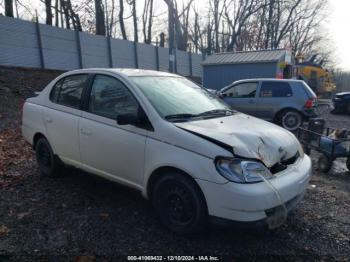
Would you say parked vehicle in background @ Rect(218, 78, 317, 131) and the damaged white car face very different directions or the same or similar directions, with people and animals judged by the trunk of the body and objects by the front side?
very different directions

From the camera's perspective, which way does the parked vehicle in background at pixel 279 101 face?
to the viewer's left

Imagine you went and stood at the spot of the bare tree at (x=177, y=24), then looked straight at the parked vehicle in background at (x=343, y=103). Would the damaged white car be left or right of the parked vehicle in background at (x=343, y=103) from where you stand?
right

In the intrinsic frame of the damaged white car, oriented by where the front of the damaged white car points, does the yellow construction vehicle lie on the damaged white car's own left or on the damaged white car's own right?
on the damaged white car's own left

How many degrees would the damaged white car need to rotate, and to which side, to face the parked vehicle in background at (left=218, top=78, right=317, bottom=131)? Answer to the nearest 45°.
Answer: approximately 90° to its left

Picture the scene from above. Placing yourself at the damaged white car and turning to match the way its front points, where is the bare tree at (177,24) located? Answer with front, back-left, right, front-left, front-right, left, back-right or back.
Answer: back-left

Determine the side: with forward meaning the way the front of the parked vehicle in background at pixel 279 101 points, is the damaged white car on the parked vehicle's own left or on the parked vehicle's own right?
on the parked vehicle's own left

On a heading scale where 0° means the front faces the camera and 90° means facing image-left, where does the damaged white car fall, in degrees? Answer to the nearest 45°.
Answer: approximately 315°

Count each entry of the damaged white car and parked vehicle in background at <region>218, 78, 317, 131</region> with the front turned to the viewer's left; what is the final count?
1
